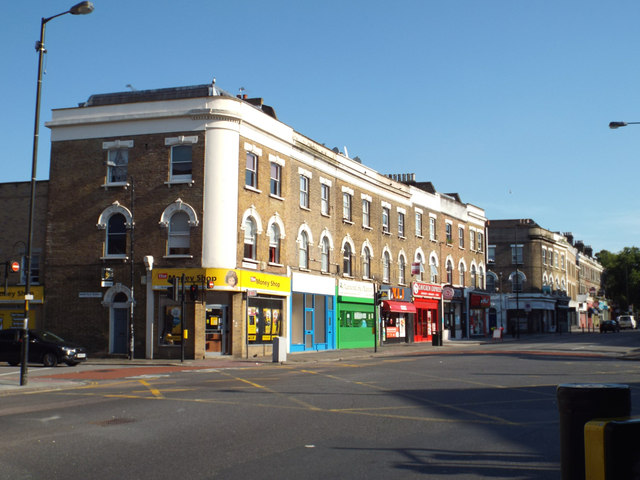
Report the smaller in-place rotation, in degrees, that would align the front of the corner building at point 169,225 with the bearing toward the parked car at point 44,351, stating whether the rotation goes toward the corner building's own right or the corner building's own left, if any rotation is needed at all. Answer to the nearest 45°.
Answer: approximately 90° to the corner building's own right

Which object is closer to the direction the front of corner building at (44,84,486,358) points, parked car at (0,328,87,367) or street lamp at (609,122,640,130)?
the street lamp

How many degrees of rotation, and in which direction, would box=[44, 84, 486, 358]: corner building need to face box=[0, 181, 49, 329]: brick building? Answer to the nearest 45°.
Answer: approximately 180°

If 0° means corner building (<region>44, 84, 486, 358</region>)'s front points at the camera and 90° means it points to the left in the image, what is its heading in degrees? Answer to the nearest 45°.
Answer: approximately 315°

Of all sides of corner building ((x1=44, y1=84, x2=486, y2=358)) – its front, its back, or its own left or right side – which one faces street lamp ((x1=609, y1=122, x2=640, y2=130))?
front
